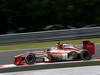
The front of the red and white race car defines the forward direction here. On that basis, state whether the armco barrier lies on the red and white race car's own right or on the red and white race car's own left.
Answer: on the red and white race car's own right

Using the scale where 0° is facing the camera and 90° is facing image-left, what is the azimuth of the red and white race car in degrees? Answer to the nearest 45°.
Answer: approximately 90°
